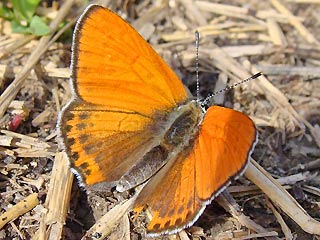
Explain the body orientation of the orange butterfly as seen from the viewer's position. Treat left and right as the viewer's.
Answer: facing away from the viewer and to the right of the viewer

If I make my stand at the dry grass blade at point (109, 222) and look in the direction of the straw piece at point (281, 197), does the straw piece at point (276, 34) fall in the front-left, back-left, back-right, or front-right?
front-left

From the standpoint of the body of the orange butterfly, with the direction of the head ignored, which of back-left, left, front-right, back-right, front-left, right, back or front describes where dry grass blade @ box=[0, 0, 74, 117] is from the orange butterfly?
left

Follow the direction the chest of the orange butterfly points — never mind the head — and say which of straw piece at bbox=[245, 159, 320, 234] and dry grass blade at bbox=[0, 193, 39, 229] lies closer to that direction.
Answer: the straw piece

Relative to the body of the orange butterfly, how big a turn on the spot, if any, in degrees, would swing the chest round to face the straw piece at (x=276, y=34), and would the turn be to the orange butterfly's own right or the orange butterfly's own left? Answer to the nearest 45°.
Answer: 0° — it already faces it

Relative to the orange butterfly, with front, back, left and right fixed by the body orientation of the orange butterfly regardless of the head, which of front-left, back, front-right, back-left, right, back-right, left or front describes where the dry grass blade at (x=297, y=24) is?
front

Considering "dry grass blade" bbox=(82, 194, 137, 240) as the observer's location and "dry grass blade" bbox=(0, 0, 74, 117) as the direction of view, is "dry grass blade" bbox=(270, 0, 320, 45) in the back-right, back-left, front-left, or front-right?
front-right

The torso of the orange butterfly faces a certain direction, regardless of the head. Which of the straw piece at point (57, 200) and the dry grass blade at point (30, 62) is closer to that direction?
the dry grass blade

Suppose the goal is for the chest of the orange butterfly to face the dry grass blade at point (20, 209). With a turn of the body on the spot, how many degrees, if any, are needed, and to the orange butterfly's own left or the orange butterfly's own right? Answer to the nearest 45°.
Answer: approximately 135° to the orange butterfly's own left

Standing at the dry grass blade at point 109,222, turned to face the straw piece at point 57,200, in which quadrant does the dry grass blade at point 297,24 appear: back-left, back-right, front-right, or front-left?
back-right

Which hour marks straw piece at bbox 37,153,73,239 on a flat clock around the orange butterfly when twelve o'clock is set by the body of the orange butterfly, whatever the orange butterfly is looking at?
The straw piece is roughly at 7 o'clock from the orange butterfly.
